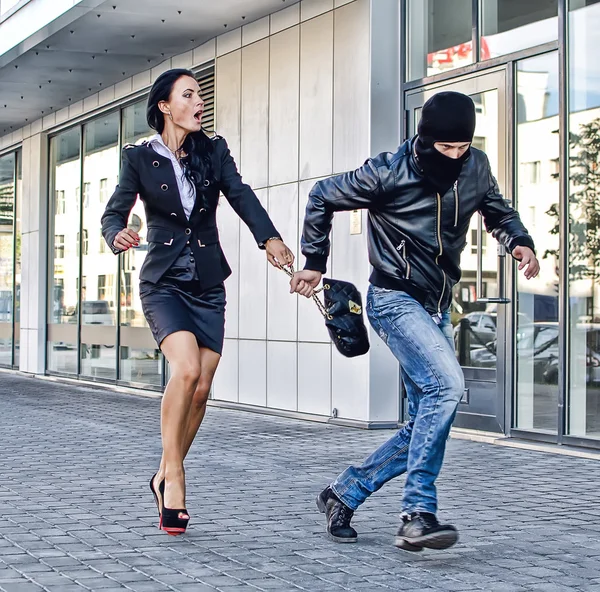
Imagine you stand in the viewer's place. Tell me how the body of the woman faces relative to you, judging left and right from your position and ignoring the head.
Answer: facing the viewer

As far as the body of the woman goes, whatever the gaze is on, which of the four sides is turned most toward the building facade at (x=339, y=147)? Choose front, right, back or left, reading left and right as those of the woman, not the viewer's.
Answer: back
